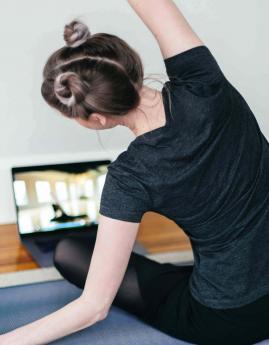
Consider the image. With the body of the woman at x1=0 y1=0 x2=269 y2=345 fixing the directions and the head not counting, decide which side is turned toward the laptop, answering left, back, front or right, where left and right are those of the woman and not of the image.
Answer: front

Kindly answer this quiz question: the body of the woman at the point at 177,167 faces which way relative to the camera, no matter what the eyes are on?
away from the camera

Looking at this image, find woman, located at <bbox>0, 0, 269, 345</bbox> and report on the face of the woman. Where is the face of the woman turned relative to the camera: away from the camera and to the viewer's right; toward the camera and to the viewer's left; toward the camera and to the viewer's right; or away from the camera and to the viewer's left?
away from the camera and to the viewer's left
